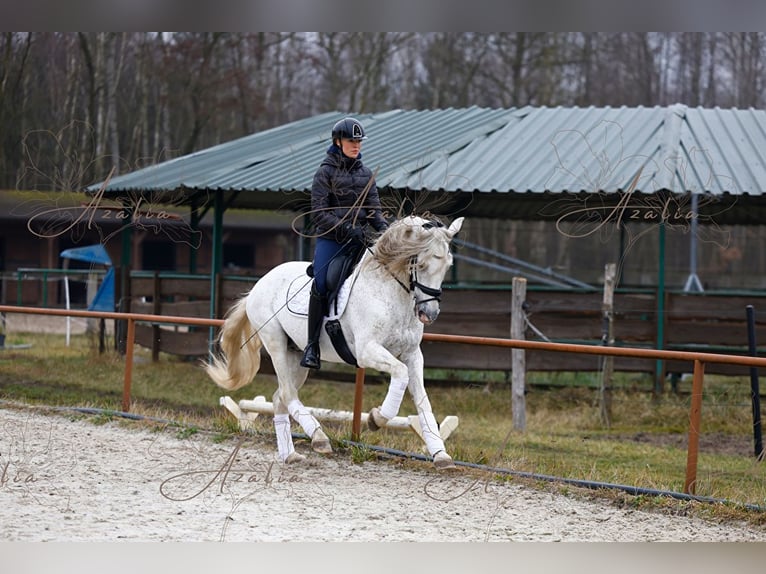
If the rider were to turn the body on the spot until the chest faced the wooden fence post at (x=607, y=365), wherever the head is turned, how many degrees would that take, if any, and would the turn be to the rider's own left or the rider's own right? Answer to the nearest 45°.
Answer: approximately 90° to the rider's own left

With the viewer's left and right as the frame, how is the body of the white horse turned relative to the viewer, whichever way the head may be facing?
facing the viewer and to the right of the viewer

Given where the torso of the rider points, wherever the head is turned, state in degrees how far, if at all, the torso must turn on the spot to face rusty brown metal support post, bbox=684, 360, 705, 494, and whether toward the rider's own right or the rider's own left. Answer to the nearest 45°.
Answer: approximately 45° to the rider's own left

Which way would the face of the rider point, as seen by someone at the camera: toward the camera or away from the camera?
toward the camera

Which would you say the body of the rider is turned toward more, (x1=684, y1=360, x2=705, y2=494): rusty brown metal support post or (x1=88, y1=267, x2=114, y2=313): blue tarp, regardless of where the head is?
the rusty brown metal support post

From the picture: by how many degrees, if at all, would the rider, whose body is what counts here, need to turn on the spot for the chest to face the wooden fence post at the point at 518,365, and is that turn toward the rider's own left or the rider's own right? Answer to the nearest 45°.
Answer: approximately 90° to the rider's own left

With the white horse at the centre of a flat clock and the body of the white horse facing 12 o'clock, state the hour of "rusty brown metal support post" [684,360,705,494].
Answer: The rusty brown metal support post is roughly at 11 o'clock from the white horse.

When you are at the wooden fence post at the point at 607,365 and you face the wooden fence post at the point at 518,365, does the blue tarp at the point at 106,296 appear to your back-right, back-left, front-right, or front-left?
front-right

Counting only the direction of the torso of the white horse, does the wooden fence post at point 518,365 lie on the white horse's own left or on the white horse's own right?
on the white horse's own left

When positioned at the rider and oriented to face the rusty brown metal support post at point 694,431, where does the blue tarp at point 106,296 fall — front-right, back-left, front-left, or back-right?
back-left

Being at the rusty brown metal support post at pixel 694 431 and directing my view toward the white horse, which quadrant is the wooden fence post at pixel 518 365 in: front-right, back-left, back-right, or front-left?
front-right

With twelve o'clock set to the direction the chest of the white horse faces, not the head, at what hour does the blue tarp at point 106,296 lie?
The blue tarp is roughly at 7 o'clock from the white horse.

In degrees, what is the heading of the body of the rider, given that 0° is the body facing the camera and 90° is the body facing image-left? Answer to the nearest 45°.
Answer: approximately 315°

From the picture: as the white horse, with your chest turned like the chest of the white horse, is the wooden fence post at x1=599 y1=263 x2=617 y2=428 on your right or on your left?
on your left
